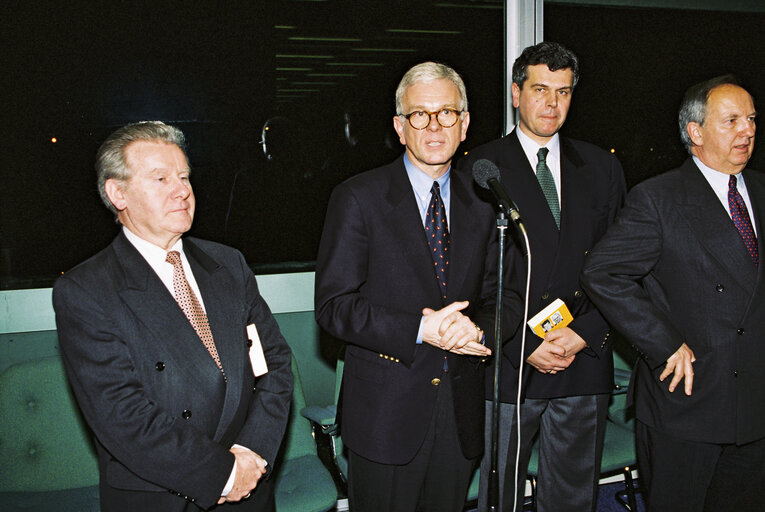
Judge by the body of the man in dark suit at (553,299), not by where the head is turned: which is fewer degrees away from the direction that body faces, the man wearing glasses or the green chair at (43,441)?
the man wearing glasses

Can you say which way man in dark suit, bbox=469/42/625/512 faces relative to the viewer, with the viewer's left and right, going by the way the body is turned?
facing the viewer

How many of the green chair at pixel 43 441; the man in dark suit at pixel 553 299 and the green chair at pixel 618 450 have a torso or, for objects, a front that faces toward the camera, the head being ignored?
3

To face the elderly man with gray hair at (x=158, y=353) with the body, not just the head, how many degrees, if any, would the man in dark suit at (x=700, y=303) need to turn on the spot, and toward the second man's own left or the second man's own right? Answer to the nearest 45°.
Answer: approximately 90° to the second man's own right

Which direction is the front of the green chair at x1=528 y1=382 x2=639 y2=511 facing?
toward the camera

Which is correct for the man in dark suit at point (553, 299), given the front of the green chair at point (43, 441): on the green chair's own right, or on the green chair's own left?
on the green chair's own left

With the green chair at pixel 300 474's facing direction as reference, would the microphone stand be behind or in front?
in front

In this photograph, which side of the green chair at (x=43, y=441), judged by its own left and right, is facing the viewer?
front

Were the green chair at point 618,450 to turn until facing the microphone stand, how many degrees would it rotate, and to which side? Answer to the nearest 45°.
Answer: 0° — it already faces it
